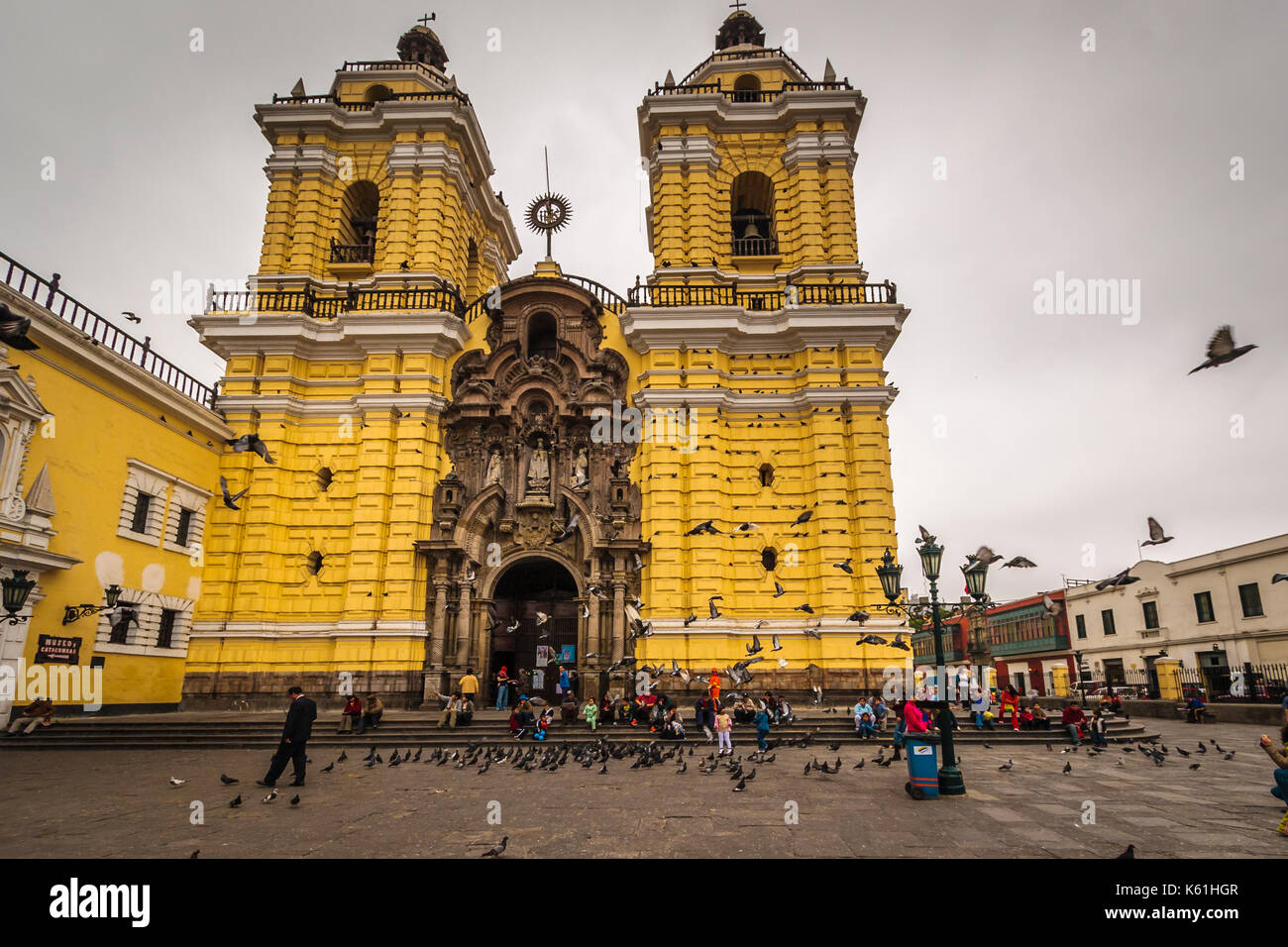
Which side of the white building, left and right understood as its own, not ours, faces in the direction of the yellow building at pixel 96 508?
front

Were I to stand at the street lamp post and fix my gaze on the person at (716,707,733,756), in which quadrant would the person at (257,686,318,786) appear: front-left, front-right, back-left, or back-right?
front-left

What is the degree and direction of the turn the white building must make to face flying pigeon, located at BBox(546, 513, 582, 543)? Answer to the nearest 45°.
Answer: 0° — it already faces it

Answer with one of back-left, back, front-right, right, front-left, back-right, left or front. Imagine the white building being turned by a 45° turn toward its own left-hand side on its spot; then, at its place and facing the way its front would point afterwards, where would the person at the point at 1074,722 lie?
front

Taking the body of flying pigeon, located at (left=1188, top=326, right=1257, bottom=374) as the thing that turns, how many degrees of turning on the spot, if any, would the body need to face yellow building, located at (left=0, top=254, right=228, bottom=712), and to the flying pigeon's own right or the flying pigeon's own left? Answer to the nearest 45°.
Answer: approximately 180°

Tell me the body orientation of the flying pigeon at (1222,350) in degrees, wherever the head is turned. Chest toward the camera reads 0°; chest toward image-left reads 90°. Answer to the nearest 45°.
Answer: approximately 270°

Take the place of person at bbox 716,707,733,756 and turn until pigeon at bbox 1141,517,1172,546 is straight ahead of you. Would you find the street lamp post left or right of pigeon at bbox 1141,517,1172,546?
right

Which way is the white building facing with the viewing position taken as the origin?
facing the viewer and to the left of the viewer
